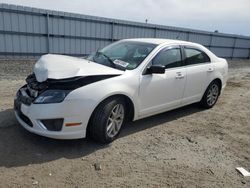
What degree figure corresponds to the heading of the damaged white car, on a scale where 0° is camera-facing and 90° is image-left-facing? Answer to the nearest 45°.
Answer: approximately 45°
